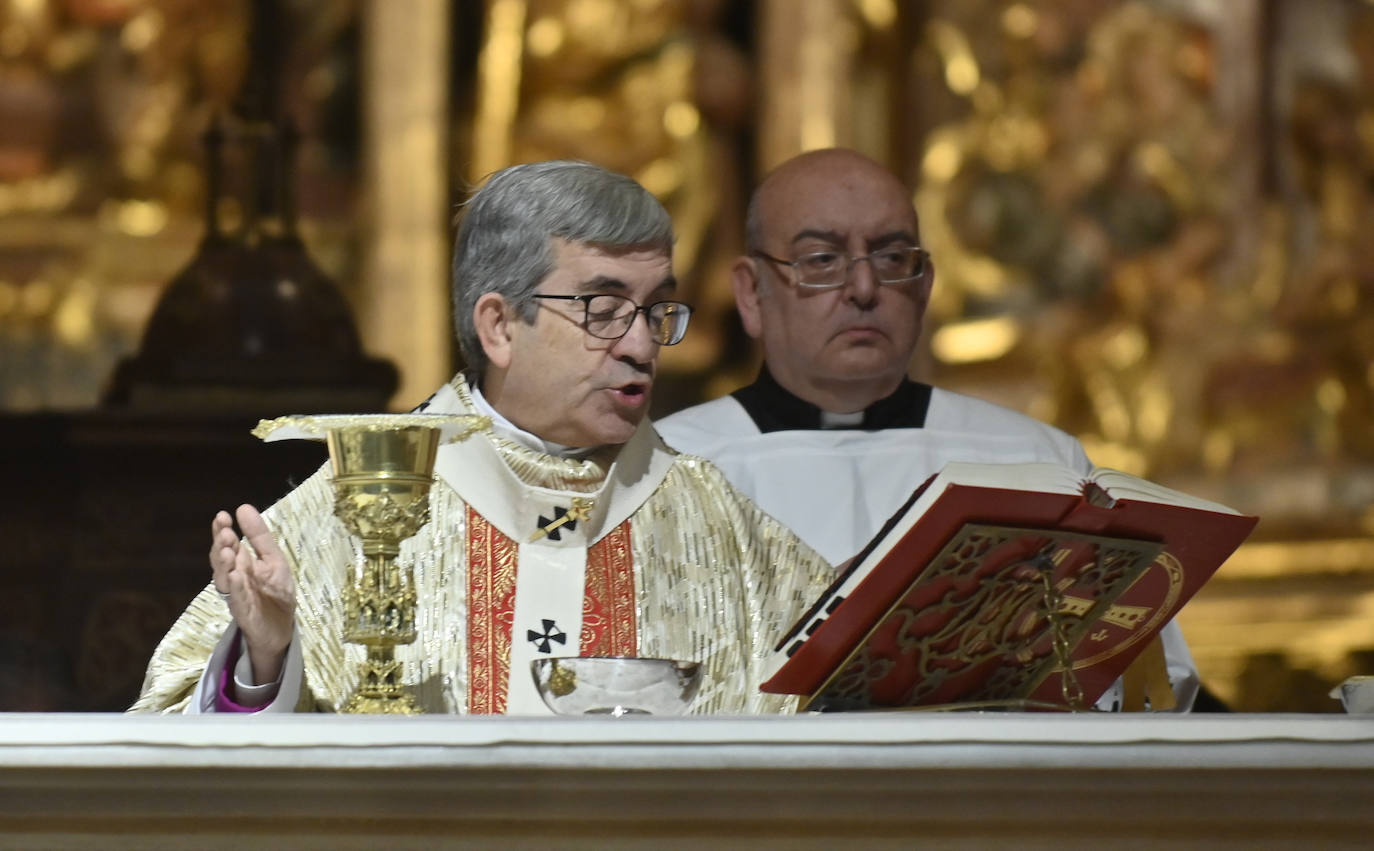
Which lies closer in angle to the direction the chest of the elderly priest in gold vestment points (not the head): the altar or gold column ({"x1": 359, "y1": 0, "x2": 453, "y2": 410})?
the altar

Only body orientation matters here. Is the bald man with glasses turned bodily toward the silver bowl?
yes

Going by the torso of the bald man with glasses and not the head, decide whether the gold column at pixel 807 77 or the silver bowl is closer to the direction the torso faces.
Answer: the silver bowl

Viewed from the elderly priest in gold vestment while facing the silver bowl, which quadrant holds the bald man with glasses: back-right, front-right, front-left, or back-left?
back-left

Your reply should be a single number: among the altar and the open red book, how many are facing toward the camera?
1

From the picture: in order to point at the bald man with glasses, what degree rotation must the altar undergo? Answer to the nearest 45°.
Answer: approximately 180°

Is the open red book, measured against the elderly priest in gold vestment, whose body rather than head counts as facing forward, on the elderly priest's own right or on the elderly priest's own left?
on the elderly priest's own left

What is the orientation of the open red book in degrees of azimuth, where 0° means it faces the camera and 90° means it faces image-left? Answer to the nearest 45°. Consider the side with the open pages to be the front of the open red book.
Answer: approximately 135°

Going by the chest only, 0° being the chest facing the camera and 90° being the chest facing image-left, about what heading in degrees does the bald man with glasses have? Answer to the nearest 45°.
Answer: approximately 0°
